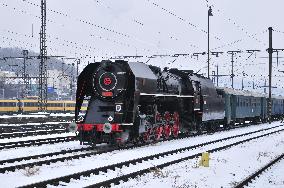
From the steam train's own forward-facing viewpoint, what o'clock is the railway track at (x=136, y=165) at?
The railway track is roughly at 10 o'clock from the steam train.

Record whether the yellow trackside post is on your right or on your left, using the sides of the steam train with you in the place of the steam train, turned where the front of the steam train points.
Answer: on your left

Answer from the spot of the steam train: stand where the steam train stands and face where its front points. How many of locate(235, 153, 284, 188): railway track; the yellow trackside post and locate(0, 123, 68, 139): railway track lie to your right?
1

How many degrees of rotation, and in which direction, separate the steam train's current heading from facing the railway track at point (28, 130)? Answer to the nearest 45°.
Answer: approximately 90° to its right

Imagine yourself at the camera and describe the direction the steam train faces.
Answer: facing the viewer and to the left of the viewer

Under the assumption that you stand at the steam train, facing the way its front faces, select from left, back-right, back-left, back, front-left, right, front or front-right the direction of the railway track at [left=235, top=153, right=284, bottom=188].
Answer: left
